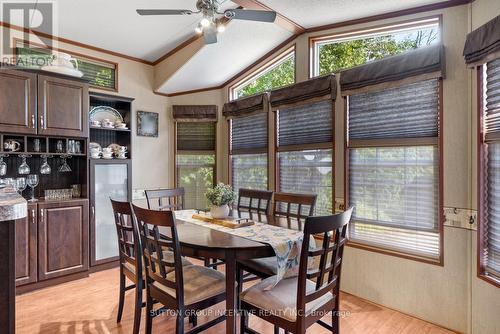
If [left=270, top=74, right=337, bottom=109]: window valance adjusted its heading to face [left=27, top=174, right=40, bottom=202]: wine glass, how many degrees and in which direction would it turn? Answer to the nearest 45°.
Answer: approximately 45° to its right

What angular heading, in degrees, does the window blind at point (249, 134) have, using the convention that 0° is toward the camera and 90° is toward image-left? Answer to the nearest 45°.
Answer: approximately 45°

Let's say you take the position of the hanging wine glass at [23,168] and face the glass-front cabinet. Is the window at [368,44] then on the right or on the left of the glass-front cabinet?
right

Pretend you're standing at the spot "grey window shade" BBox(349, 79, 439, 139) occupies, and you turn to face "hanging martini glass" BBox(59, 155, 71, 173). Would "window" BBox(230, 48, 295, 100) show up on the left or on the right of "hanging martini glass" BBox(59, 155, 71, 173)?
right

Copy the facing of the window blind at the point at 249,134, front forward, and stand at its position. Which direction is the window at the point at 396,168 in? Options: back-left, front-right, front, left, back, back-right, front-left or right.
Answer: left

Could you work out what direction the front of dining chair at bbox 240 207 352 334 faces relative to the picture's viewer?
facing away from the viewer and to the left of the viewer

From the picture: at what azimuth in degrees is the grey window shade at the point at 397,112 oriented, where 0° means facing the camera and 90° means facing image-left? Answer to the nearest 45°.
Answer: approximately 45°

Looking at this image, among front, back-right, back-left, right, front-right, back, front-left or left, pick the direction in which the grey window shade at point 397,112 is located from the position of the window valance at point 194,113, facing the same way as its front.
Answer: front-left

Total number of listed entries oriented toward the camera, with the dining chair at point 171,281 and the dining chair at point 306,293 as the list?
0
